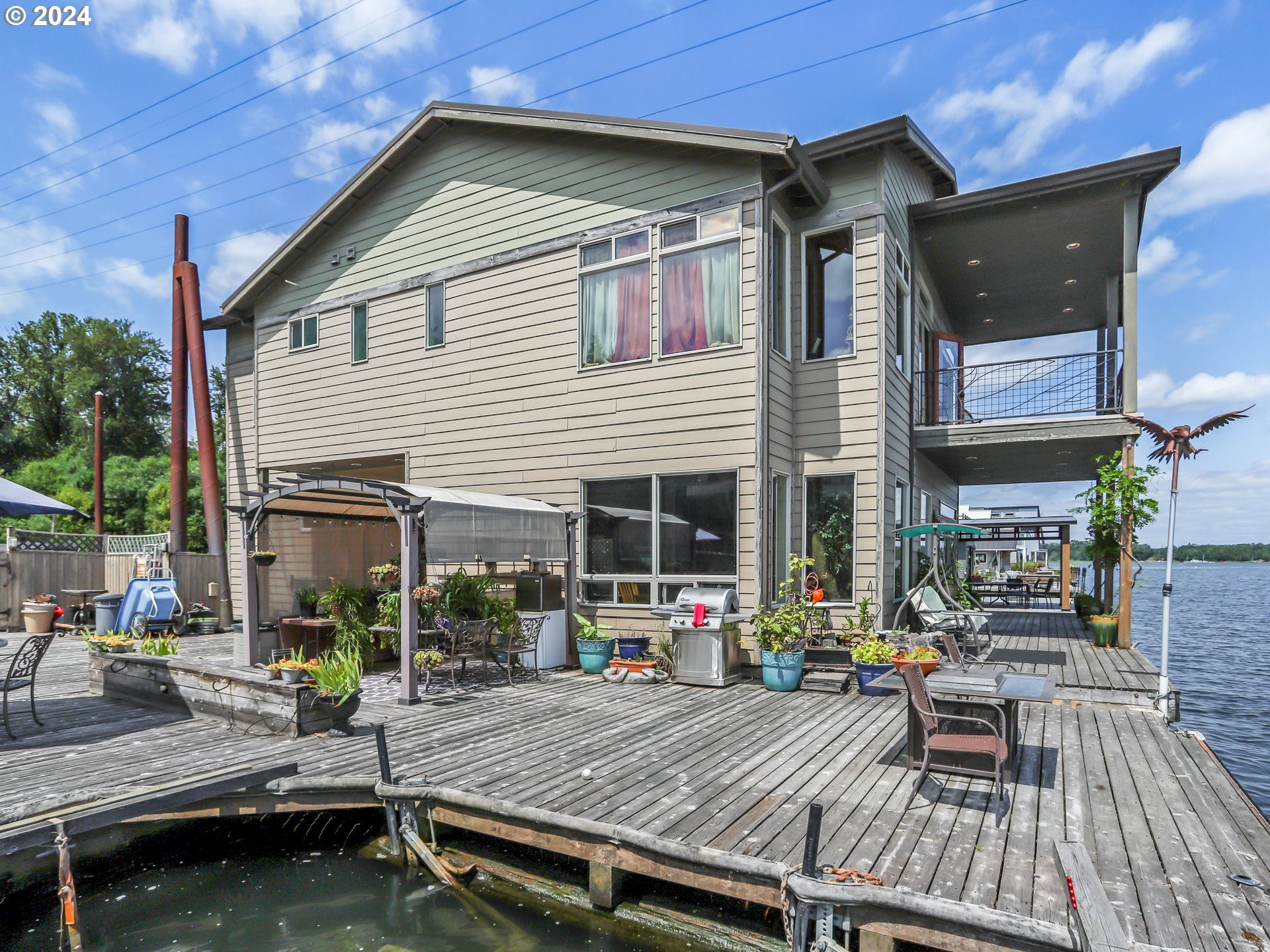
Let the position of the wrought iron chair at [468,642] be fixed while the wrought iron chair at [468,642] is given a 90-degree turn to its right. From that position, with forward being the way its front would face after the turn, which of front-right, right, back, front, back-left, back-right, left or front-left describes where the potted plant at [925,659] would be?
right

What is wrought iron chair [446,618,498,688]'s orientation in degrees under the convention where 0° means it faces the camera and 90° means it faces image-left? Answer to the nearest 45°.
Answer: approximately 135°

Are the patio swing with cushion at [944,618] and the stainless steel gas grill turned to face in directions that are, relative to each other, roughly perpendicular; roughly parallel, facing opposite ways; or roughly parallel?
roughly perpendicular

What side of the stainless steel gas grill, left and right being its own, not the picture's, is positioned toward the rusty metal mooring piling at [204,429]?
right
